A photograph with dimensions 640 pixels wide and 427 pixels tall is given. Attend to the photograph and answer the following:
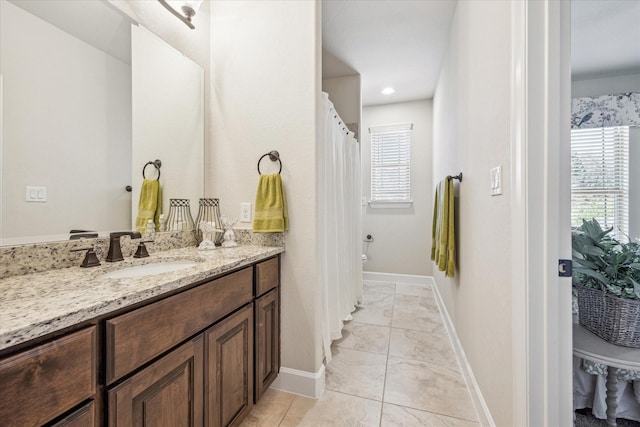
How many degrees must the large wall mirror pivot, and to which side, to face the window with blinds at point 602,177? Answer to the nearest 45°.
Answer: approximately 45° to its left

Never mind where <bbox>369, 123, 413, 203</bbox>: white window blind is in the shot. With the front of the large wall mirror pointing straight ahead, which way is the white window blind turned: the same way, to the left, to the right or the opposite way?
to the right

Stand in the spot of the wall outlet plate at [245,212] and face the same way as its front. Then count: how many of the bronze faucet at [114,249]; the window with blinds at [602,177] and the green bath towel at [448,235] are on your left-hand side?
2

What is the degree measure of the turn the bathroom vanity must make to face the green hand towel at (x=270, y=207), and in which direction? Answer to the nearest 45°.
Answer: approximately 90° to its left

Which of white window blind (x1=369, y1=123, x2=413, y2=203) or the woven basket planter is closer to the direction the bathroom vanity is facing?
the woven basket planter

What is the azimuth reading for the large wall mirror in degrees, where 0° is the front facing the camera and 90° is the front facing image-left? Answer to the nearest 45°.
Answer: approximately 315°

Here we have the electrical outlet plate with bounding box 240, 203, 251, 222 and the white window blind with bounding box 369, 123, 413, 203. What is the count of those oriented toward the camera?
2

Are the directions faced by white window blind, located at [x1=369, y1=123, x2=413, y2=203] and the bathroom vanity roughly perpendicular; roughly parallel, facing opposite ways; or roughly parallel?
roughly perpendicular

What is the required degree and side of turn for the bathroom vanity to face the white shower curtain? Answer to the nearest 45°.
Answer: approximately 90° to its left

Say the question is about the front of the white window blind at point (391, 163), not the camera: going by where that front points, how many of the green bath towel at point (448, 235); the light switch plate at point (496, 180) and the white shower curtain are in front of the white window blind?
3

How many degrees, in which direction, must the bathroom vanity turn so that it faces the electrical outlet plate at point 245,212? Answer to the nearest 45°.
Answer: approximately 90° to its left

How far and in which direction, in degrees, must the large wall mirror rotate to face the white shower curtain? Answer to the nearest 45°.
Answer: approximately 45° to its left
